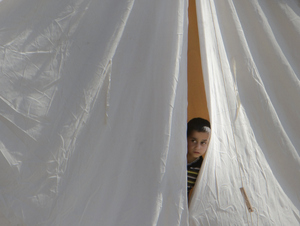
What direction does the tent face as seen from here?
toward the camera

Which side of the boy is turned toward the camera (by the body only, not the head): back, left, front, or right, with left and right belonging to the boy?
front
